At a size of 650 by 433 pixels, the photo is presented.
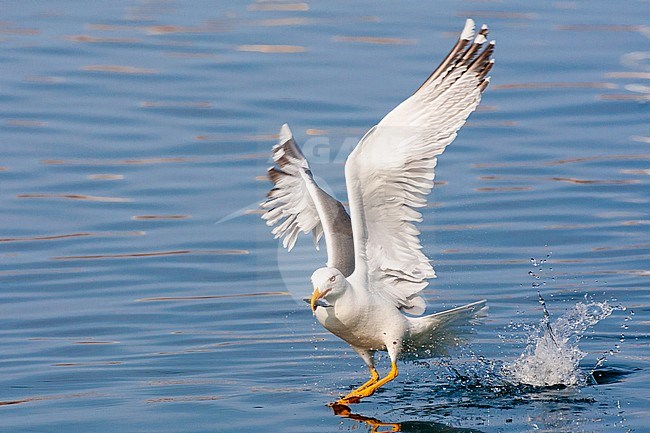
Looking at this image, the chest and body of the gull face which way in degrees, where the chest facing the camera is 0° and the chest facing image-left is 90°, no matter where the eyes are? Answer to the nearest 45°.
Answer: approximately 45°
